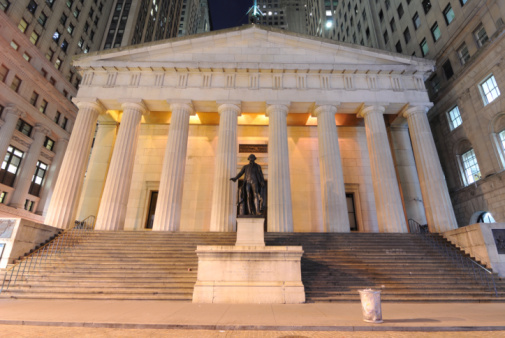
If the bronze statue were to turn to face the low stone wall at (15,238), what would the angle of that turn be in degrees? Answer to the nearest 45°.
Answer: approximately 90° to its right

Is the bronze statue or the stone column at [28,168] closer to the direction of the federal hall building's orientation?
the bronze statue

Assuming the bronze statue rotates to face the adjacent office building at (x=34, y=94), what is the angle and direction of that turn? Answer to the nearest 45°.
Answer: approximately 135° to its right

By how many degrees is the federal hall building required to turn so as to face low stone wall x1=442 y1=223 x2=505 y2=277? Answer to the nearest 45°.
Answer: approximately 45° to its left

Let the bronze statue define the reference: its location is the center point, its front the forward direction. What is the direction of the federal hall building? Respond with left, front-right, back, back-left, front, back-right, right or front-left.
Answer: back

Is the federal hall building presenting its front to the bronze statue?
yes

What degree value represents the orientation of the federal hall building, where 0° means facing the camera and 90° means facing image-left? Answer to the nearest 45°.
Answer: approximately 0°

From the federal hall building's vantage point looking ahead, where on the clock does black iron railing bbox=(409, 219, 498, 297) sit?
The black iron railing is roughly at 10 o'clock from the federal hall building.

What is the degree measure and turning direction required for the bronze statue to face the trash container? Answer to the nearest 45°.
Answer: approximately 45° to its left

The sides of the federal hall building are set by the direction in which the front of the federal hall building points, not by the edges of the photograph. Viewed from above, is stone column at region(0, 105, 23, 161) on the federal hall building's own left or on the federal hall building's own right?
on the federal hall building's own right

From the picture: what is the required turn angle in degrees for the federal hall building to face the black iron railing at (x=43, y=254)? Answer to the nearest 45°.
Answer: approximately 45° to its right

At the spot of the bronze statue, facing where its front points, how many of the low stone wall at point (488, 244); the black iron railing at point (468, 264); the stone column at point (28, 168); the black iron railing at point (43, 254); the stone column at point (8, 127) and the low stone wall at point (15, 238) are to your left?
2

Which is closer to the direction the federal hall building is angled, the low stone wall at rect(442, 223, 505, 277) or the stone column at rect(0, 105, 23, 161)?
the low stone wall

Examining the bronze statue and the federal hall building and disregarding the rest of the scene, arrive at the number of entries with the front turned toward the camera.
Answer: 2
